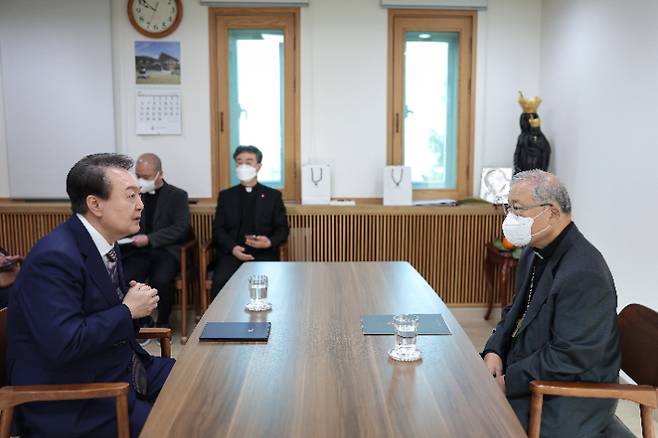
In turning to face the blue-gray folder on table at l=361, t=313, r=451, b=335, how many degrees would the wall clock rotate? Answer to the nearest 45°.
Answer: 0° — it already faces it

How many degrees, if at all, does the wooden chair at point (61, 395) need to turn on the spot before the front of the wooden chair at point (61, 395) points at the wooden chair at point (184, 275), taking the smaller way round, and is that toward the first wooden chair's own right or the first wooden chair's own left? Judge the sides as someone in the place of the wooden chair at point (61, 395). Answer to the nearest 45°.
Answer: approximately 90° to the first wooden chair's own left

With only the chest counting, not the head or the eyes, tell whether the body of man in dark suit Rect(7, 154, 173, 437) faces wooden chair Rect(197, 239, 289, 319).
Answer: no

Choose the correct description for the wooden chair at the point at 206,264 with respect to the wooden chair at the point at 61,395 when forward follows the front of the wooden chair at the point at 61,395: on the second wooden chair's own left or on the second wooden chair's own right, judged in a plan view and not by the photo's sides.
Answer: on the second wooden chair's own left

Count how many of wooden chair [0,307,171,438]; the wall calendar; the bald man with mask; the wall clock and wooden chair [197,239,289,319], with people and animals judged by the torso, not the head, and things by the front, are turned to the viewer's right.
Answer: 1

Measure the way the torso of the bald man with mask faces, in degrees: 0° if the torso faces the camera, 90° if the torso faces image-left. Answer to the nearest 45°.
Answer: approximately 45°

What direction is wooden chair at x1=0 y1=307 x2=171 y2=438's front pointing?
to the viewer's right

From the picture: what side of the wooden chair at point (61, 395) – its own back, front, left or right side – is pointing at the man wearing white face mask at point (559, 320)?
front

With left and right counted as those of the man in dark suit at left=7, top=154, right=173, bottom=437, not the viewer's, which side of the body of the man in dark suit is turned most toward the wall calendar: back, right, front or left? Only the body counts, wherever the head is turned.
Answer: left

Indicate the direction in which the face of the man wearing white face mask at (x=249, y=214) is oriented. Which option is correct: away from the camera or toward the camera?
toward the camera

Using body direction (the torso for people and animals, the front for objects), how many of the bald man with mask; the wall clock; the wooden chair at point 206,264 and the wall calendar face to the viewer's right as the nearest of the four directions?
0

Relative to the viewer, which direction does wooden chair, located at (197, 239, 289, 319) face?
toward the camera

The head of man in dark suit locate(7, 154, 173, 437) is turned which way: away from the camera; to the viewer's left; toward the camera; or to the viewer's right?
to the viewer's right

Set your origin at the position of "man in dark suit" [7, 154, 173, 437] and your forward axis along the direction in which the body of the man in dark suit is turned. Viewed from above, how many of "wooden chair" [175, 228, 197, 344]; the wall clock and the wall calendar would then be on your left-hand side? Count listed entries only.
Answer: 3

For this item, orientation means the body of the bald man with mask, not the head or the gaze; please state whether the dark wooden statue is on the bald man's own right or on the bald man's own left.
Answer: on the bald man's own left

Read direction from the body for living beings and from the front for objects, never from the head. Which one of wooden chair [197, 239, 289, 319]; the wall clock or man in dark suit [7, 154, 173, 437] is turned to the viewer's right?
the man in dark suit

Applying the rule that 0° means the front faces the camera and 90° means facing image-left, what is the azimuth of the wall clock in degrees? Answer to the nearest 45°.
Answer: approximately 0°
